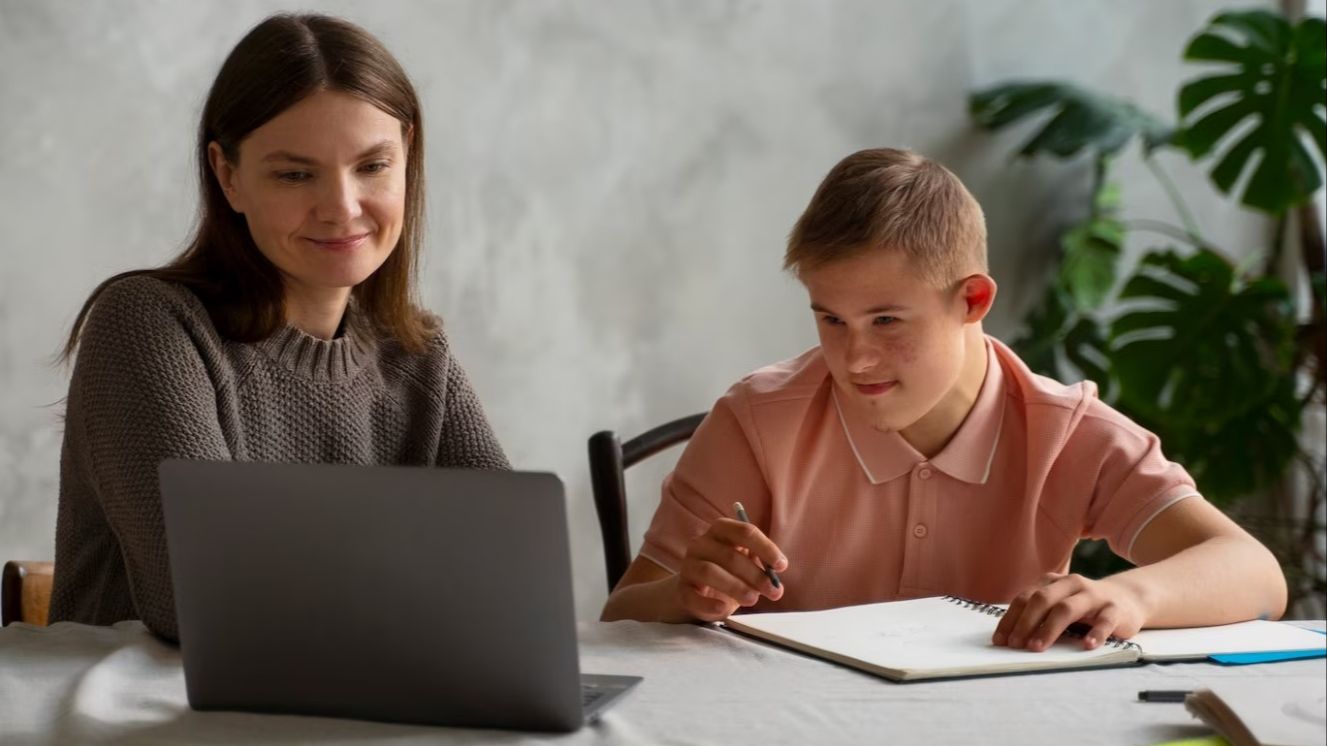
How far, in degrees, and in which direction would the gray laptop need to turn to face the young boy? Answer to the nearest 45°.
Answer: approximately 45° to its right

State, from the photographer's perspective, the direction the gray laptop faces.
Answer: facing away from the viewer

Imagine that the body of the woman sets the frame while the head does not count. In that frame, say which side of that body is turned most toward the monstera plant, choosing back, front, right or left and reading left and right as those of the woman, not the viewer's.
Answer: left

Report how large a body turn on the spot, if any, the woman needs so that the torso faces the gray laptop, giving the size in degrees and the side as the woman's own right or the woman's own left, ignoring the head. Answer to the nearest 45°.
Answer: approximately 45° to the woman's own right

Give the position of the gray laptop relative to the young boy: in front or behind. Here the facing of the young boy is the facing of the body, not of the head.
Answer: in front

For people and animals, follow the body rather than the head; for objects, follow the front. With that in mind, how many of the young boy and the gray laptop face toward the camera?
1

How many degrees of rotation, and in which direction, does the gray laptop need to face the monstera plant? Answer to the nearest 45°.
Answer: approximately 45° to its right

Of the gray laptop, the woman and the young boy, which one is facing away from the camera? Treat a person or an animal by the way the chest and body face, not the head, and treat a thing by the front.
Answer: the gray laptop

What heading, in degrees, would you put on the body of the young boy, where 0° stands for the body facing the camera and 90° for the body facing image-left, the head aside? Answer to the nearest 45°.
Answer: approximately 0°

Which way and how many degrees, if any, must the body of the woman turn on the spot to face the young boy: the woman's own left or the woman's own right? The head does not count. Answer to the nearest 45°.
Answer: approximately 45° to the woman's own left

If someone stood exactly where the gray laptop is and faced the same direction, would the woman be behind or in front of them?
in front

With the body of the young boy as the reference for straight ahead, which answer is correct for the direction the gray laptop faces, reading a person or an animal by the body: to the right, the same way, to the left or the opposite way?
the opposite way

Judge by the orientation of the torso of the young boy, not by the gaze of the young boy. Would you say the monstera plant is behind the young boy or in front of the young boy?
behind

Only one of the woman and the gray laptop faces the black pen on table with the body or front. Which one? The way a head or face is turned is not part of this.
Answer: the woman
